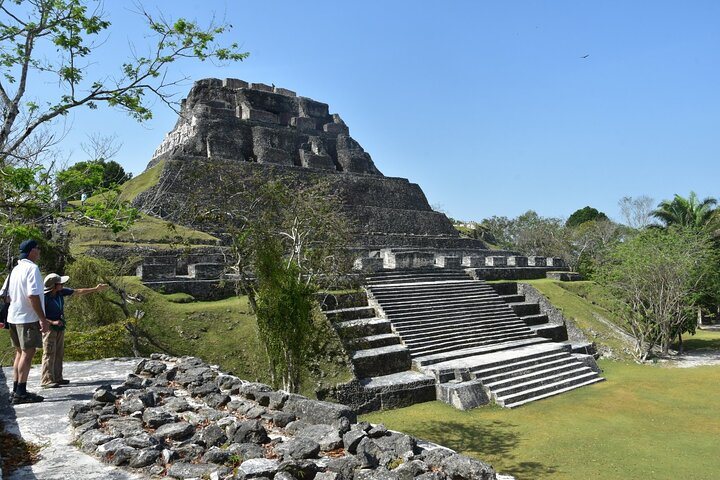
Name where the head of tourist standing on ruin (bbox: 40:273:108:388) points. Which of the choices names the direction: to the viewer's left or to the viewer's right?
to the viewer's right

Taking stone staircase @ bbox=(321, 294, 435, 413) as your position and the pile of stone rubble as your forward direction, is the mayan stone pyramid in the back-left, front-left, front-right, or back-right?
back-right

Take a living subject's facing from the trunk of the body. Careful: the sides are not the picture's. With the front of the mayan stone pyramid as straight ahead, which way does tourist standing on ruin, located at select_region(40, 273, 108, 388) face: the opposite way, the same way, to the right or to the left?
to the left

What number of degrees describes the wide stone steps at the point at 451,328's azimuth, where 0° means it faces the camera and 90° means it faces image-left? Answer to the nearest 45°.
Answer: approximately 315°

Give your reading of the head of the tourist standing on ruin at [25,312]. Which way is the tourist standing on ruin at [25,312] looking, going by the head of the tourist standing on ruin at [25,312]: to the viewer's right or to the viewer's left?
to the viewer's right

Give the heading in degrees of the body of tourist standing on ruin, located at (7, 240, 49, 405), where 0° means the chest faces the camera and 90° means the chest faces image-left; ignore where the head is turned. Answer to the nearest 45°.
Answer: approximately 225°

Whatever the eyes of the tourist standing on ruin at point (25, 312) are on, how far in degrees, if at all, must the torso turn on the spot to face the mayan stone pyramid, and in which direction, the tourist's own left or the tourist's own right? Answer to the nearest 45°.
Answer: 0° — they already face it

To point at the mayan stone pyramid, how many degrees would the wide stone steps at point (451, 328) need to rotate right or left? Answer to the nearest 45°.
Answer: approximately 180°

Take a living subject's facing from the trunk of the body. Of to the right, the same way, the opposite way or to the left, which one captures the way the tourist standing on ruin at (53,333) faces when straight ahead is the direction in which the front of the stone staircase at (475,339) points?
to the left

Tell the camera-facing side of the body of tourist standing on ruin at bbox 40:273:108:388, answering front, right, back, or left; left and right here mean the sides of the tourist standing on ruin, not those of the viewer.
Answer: right

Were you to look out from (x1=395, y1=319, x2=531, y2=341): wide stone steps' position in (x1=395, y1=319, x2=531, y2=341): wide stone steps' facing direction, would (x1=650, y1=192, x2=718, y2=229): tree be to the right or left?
on its left

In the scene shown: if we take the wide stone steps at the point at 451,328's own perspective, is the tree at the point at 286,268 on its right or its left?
on its right
